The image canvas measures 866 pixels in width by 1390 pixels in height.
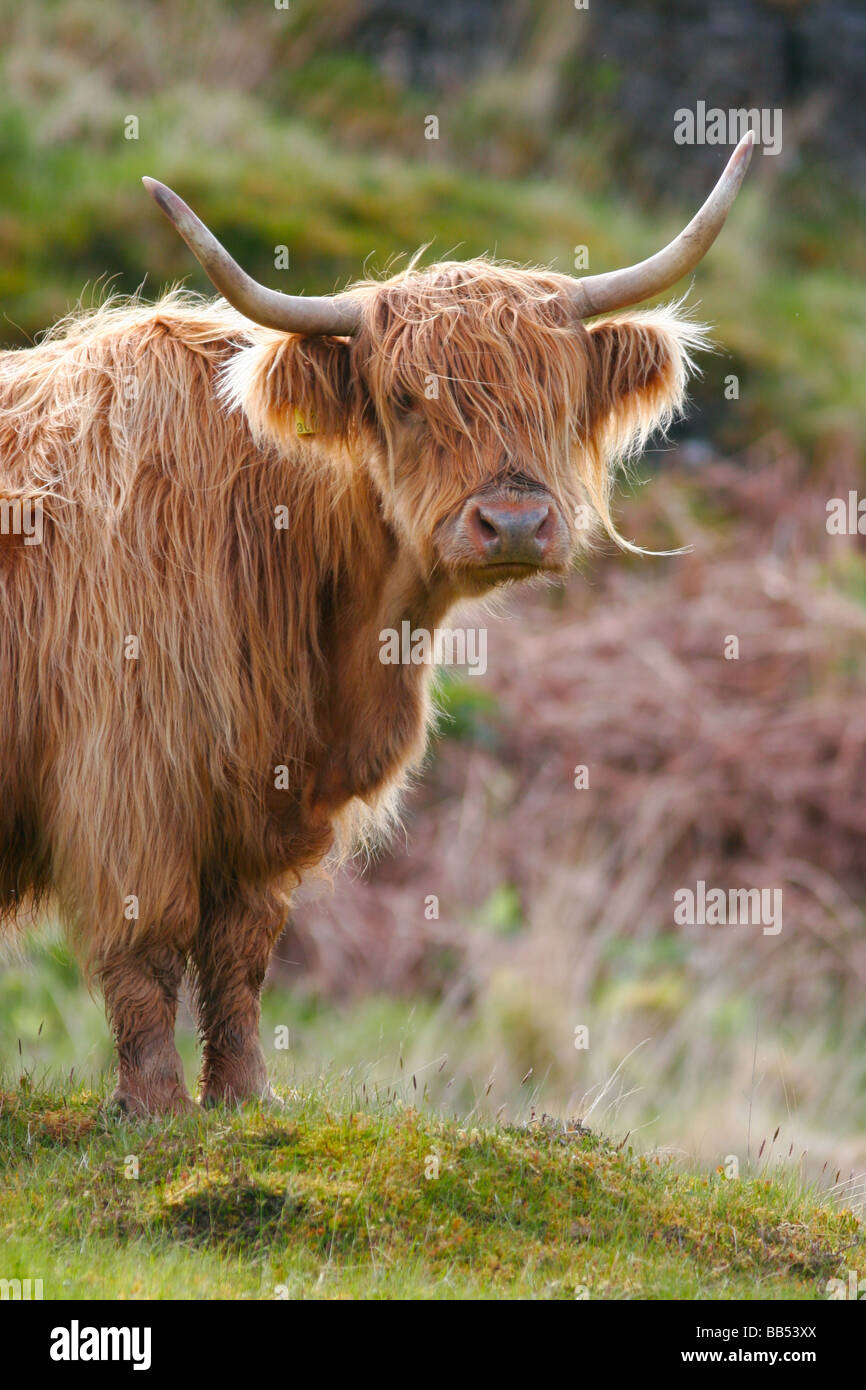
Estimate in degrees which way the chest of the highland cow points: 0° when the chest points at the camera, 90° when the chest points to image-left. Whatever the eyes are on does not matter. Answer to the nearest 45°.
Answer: approximately 315°
